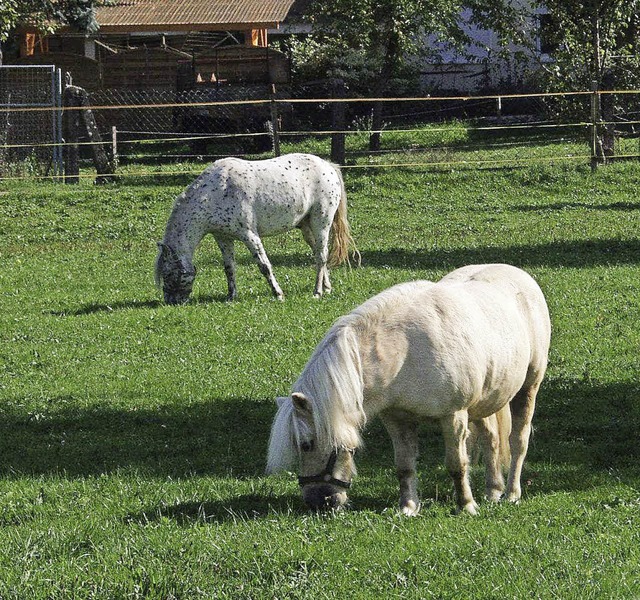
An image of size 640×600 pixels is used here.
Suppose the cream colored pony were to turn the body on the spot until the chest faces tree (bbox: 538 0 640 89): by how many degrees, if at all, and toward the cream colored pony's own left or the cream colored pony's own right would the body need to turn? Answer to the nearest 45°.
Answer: approximately 135° to the cream colored pony's own right

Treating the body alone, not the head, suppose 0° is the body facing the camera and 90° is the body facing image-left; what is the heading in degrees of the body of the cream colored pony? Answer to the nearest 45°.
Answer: approximately 45°

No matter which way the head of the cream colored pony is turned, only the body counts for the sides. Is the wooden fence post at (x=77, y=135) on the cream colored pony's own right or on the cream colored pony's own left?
on the cream colored pony's own right

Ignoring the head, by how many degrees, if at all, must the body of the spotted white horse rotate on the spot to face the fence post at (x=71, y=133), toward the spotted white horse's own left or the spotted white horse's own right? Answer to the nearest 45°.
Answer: approximately 90° to the spotted white horse's own right

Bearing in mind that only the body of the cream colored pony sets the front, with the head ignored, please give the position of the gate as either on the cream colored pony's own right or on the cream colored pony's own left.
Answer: on the cream colored pony's own right

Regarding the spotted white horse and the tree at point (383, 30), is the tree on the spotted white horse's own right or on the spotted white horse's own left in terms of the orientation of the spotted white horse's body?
on the spotted white horse's own right

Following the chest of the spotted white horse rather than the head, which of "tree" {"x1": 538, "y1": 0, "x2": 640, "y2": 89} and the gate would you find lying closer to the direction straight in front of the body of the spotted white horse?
the gate

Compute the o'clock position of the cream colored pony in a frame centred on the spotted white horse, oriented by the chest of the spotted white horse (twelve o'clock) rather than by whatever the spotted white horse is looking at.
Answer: The cream colored pony is roughly at 9 o'clock from the spotted white horse.

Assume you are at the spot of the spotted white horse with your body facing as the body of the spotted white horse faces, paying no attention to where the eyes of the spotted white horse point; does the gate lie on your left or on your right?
on your right

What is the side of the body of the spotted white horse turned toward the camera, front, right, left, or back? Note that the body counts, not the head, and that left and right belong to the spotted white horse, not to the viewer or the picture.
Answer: left

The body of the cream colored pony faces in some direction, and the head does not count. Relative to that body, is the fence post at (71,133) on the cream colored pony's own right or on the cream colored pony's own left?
on the cream colored pony's own right
